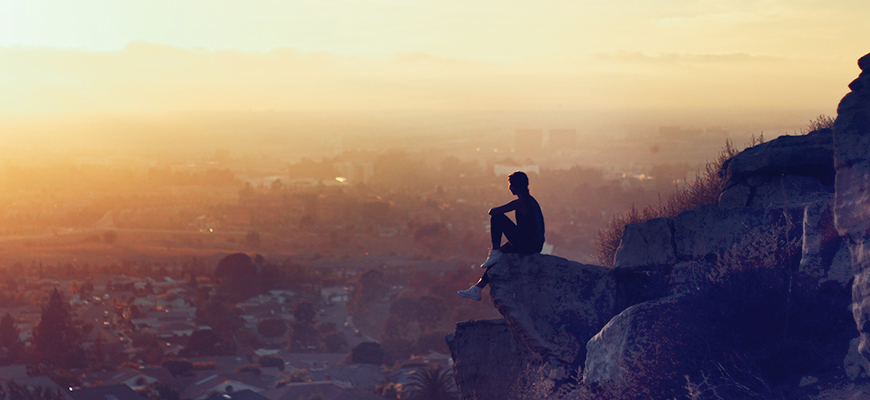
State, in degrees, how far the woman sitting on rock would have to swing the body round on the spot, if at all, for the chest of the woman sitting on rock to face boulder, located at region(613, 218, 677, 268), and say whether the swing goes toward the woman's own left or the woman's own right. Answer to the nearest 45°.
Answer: approximately 135° to the woman's own right

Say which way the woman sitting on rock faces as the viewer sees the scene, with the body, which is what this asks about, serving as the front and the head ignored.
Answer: to the viewer's left

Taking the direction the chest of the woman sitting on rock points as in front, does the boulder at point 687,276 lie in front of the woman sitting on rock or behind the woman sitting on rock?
behind

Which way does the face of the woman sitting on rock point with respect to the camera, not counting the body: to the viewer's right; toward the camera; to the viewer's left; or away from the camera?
to the viewer's left

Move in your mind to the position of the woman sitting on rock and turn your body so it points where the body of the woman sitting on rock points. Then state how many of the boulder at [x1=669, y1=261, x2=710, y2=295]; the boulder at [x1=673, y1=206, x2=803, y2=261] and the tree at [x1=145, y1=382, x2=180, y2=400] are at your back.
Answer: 2

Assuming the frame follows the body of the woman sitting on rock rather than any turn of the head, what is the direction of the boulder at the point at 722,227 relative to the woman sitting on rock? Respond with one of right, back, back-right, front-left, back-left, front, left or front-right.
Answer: back

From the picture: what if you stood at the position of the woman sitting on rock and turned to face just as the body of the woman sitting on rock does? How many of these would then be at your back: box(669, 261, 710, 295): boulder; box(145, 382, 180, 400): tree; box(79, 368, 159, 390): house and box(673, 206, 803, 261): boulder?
2
